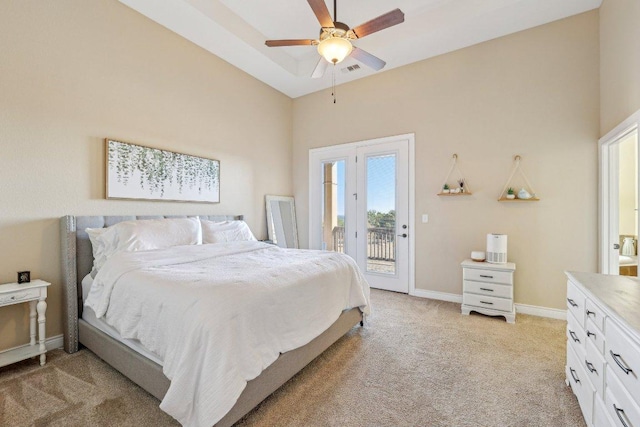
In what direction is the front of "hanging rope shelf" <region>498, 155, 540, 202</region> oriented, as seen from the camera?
facing the viewer

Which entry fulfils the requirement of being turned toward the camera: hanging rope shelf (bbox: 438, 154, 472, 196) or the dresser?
the hanging rope shelf

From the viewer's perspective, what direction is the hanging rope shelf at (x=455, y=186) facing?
toward the camera

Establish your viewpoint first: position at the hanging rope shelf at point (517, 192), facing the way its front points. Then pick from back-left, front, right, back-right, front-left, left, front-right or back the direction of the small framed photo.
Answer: front-right

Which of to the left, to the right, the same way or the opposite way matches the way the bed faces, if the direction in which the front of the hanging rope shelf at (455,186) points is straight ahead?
to the left

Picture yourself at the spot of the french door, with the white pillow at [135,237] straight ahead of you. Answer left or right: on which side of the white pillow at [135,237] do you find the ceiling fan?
left

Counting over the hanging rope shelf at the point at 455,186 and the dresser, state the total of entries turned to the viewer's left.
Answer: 1

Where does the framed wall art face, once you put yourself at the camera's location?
facing the viewer and to the right of the viewer

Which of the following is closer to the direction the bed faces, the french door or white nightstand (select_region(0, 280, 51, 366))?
the french door

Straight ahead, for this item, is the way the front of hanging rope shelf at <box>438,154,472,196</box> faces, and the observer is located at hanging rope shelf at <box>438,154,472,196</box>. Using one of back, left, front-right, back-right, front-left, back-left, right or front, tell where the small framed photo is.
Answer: front-right

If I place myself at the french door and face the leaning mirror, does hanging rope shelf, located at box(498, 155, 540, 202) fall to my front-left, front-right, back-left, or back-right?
back-left

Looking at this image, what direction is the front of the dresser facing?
to the viewer's left

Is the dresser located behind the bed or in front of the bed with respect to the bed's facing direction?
in front

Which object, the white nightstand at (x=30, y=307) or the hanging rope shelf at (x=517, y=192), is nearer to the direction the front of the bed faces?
the hanging rope shelf

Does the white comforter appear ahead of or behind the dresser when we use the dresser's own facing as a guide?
ahead

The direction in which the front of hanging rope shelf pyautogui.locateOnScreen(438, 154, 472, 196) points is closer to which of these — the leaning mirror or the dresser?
the dresser
